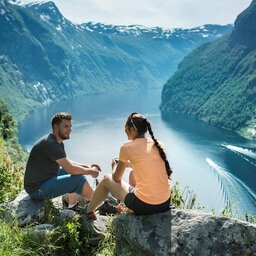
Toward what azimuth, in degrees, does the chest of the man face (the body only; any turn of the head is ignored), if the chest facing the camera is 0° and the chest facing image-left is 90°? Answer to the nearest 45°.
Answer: approximately 270°

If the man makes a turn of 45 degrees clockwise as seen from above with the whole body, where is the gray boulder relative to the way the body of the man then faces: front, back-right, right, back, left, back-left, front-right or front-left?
front

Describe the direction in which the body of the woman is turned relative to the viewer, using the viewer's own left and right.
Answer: facing away from the viewer and to the left of the viewer

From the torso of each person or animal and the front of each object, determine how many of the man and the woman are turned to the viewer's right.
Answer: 1

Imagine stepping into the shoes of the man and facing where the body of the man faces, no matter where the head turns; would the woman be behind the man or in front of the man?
in front

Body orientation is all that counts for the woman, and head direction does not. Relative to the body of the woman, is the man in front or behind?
in front
